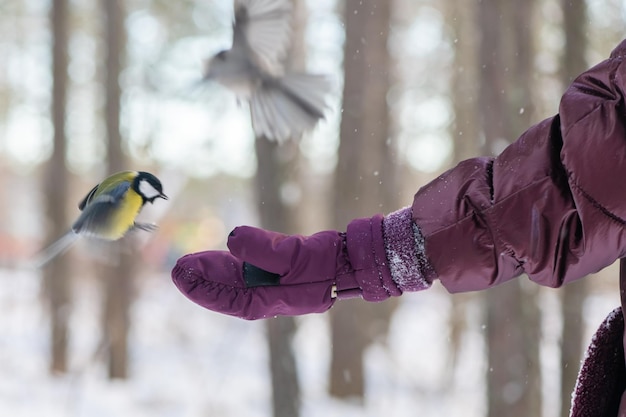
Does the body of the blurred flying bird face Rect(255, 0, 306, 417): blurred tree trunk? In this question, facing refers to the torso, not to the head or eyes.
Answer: no

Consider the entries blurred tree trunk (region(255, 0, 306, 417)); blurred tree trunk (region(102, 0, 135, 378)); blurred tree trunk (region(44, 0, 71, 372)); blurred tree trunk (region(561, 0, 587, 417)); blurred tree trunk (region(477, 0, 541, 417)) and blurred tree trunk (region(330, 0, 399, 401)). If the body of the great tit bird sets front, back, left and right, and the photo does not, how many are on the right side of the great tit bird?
0

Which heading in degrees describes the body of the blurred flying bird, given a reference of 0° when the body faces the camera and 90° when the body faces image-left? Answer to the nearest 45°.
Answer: approximately 90°

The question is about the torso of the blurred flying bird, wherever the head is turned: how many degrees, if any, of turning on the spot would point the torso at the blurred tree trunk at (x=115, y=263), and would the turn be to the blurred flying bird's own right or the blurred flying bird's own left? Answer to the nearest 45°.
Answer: approximately 90° to the blurred flying bird's own right

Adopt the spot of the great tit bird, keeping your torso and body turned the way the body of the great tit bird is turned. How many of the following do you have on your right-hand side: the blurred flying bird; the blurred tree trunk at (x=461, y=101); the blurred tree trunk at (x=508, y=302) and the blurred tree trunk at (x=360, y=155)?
0

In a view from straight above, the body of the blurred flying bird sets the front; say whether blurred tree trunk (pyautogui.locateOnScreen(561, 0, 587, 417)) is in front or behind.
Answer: behind

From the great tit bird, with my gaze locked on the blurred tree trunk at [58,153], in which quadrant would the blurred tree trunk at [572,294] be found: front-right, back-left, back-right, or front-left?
front-right

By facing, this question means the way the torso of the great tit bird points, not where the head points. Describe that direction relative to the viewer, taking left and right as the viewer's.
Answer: facing to the right of the viewer

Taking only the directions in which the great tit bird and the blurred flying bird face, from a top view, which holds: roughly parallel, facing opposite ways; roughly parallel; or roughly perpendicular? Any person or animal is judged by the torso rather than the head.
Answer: roughly parallel, facing opposite ways

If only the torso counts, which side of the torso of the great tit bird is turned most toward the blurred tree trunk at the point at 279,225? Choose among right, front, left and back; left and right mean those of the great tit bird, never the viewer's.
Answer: left

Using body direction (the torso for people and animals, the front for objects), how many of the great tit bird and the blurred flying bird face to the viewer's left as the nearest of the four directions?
1

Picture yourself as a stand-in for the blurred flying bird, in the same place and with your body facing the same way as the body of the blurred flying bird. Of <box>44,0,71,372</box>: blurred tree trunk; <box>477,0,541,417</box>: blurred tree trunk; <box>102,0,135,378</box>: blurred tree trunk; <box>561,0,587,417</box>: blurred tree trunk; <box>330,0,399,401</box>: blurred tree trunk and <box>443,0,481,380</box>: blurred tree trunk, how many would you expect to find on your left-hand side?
0

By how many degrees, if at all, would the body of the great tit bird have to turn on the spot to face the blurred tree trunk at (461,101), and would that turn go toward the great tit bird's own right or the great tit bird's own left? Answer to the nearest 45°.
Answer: approximately 45° to the great tit bird's own left
